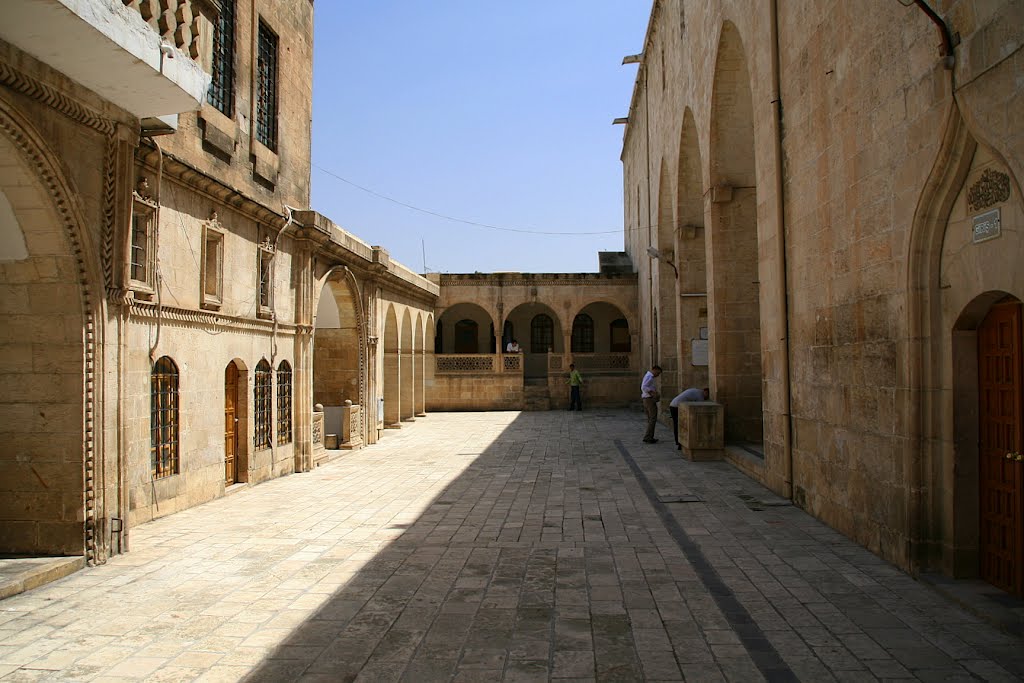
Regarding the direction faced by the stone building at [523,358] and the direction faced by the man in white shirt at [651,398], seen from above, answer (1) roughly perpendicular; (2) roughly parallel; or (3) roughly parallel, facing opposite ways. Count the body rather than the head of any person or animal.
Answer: roughly perpendicular

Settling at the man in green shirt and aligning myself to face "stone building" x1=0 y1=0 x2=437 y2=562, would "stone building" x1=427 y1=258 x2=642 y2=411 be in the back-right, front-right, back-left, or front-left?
back-right

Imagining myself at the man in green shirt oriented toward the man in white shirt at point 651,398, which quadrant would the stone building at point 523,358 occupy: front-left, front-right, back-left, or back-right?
back-right

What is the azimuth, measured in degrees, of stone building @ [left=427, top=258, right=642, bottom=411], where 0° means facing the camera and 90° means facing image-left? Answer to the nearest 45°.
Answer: approximately 0°

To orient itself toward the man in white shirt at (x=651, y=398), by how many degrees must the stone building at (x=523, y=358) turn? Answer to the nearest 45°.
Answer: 0° — it already faces them
